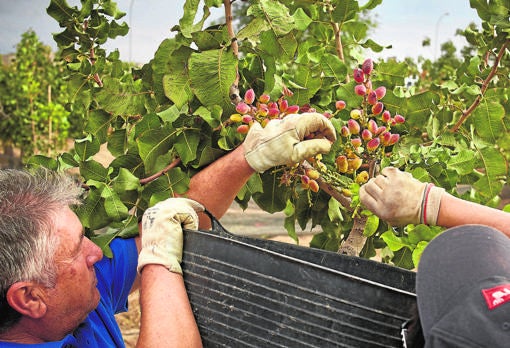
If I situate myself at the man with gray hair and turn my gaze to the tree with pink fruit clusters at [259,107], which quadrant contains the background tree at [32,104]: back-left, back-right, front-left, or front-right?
front-left

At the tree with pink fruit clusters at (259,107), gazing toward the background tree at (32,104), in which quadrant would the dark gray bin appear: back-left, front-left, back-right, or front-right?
back-left

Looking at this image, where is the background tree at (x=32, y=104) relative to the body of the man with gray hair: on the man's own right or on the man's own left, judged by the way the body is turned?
on the man's own left

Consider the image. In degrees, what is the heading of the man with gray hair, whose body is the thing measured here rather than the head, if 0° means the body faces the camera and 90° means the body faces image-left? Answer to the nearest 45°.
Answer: approximately 270°
